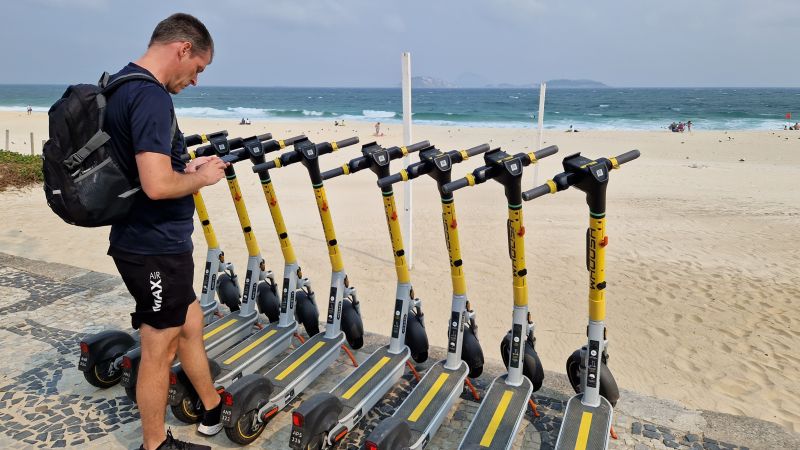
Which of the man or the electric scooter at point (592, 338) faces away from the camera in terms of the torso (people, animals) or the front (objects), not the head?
the electric scooter

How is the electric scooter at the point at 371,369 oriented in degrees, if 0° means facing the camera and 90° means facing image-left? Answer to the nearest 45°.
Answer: approximately 225°

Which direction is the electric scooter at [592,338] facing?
away from the camera

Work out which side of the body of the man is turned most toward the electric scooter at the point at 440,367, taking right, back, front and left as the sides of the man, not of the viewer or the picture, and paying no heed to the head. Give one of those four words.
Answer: front

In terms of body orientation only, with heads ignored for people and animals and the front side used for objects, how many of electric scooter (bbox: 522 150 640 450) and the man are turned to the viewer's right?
1

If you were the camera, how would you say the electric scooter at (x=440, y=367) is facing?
facing away from the viewer and to the right of the viewer

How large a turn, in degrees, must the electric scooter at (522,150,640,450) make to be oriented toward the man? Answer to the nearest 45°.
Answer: approximately 135° to its left

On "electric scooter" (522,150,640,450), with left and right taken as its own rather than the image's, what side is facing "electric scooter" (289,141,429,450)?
left

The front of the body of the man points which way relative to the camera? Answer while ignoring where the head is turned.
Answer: to the viewer's right

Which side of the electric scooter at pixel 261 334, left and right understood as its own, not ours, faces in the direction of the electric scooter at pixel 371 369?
right

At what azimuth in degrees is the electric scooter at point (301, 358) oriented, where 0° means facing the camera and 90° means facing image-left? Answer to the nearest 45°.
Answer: approximately 225°

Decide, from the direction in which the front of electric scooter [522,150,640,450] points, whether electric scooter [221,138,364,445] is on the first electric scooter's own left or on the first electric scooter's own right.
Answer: on the first electric scooter's own left

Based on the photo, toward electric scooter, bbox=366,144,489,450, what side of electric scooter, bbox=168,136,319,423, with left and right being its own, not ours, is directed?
right

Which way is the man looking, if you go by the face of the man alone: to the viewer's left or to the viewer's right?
to the viewer's right
